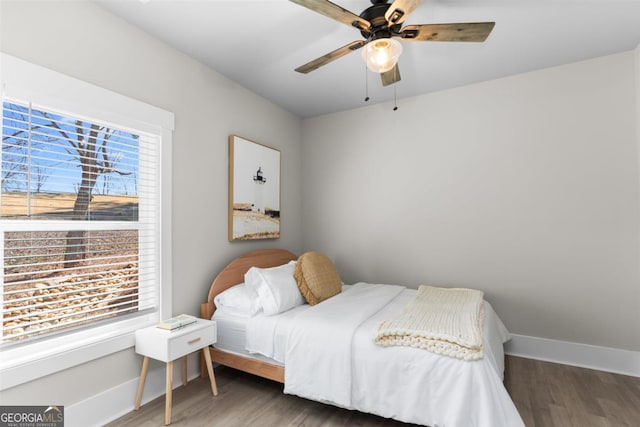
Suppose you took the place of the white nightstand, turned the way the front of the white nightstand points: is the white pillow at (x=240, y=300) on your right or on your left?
on your left

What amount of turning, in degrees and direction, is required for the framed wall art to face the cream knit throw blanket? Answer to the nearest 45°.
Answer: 0° — it already faces it

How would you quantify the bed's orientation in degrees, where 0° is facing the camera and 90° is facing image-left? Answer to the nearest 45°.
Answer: approximately 315°

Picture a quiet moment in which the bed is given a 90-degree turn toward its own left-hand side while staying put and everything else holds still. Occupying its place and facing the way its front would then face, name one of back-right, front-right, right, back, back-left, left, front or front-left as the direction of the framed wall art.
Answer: left

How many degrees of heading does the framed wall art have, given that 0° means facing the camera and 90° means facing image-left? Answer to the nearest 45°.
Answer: approximately 315°

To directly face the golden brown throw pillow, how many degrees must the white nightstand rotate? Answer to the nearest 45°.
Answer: approximately 45° to its left

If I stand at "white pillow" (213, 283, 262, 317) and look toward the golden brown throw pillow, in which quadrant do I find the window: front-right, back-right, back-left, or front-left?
back-right

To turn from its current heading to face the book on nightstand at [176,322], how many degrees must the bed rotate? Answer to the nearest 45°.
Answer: approximately 135° to its right
